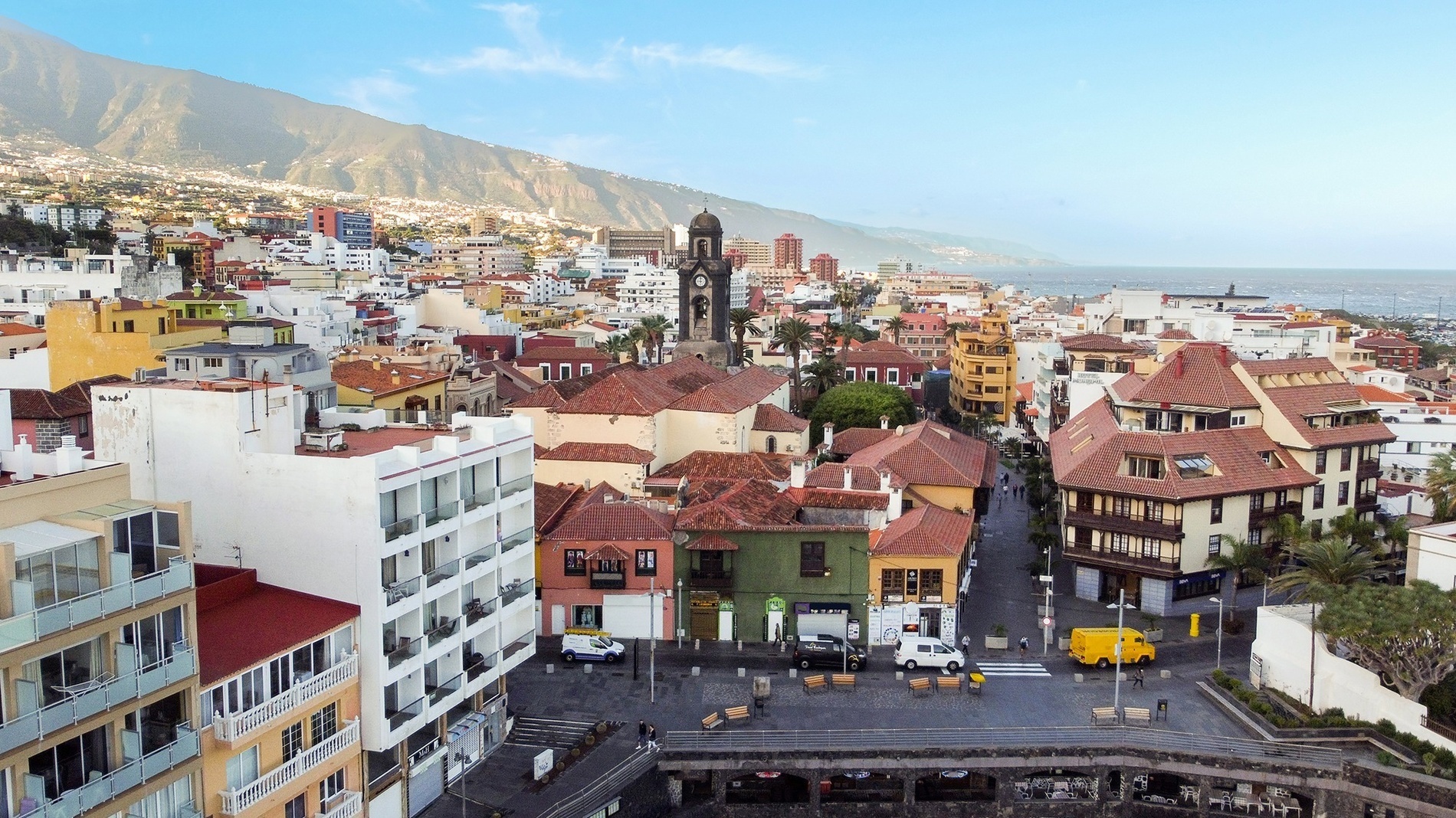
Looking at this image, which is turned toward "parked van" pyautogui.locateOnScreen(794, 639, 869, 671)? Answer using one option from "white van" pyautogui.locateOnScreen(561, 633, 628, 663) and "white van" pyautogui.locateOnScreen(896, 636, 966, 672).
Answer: "white van" pyautogui.locateOnScreen(561, 633, 628, 663)

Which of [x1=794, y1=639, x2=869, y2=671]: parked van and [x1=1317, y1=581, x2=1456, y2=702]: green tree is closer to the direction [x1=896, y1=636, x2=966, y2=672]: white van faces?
the green tree

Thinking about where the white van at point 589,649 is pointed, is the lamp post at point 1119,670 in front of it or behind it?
in front

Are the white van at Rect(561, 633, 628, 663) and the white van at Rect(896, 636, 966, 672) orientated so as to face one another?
no

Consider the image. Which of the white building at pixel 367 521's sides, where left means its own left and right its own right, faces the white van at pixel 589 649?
left

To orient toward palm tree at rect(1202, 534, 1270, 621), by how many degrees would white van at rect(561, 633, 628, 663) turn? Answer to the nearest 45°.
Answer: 0° — it already faces it

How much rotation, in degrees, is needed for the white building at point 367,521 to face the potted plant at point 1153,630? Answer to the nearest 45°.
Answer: approximately 45° to its left

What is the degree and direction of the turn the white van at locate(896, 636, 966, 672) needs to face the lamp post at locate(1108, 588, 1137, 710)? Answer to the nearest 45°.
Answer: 0° — it already faces it

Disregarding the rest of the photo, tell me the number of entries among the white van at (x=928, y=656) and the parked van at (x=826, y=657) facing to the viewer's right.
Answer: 2

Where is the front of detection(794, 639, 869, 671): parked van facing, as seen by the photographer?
facing to the right of the viewer

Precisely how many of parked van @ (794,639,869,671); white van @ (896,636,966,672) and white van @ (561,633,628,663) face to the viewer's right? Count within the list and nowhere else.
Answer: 3

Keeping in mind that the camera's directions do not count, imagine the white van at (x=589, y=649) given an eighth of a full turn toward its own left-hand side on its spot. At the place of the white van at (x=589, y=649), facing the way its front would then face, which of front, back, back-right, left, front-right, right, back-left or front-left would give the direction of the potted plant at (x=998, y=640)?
front-right

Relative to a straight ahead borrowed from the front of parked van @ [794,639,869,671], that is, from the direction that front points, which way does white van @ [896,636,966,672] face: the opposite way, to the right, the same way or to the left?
the same way

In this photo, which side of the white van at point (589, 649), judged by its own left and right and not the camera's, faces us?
right

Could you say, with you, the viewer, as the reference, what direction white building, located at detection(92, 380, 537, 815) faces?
facing the viewer and to the right of the viewer

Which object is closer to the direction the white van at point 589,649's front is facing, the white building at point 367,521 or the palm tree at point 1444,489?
the palm tree

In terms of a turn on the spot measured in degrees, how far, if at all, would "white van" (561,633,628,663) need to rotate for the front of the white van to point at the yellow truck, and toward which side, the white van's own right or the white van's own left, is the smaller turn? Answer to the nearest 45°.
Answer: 0° — it already faces it

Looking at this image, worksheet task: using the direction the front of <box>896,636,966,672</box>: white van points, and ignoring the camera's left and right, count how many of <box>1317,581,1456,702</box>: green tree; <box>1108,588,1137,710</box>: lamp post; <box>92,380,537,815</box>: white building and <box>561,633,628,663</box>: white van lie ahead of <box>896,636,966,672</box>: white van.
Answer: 2

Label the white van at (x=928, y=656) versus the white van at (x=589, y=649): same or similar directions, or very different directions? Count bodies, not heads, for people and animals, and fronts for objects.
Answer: same or similar directions

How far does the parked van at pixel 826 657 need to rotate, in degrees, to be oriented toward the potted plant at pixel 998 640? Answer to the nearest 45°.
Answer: approximately 45° to its left

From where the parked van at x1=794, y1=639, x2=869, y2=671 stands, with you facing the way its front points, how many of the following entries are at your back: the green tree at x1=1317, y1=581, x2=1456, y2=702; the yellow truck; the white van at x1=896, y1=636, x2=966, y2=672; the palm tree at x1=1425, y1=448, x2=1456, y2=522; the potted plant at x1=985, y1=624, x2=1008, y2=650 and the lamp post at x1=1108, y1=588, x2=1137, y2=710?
0

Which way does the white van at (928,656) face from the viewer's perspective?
to the viewer's right

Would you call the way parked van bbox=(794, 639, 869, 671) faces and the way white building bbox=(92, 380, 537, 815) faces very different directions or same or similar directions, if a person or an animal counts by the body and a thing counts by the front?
same or similar directions
